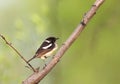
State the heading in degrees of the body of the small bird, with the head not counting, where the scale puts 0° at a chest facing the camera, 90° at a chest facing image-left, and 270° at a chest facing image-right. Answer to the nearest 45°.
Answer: approximately 270°
